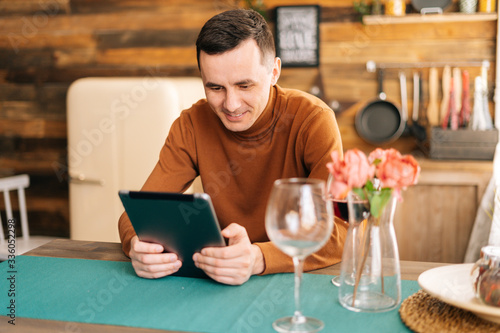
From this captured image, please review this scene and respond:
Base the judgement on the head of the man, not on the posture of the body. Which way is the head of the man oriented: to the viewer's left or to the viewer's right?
to the viewer's left

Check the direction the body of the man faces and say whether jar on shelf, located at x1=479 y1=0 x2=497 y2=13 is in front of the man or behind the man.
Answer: behind

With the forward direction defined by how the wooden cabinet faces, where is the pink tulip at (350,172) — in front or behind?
in front

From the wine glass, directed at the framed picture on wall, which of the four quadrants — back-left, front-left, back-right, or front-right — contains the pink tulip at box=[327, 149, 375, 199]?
front-right

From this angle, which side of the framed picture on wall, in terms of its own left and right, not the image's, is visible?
front

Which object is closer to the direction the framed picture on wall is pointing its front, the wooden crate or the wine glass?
the wine glass

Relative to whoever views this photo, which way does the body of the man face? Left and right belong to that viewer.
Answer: facing the viewer and to the left of the viewer

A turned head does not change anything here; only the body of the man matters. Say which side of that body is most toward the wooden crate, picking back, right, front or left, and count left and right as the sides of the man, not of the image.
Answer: back

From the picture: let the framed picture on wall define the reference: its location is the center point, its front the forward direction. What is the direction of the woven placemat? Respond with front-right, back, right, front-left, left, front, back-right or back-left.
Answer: front

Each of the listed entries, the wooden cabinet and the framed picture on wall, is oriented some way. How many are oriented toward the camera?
2

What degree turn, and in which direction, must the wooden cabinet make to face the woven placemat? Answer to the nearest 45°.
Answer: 0° — it already faces it

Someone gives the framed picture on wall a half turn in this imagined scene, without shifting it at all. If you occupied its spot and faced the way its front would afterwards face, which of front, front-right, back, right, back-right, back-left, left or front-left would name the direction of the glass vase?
back

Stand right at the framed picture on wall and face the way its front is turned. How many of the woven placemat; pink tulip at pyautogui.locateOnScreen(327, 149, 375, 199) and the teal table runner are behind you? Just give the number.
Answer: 0

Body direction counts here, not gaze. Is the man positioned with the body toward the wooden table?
yes

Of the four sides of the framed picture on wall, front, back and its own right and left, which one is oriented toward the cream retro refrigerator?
right

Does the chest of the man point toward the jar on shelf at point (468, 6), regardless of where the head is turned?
no

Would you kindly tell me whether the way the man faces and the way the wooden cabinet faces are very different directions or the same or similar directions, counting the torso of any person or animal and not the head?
same or similar directions

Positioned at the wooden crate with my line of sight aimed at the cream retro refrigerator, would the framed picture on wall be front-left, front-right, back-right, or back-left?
front-right

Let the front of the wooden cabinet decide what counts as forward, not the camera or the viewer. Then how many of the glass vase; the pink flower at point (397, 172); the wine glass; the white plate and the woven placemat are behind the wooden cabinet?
0

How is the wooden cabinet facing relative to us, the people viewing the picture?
facing the viewer

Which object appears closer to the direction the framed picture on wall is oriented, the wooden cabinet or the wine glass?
the wine glass

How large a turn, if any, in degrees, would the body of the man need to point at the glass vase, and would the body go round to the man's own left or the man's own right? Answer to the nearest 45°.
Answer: approximately 45° to the man's own left
